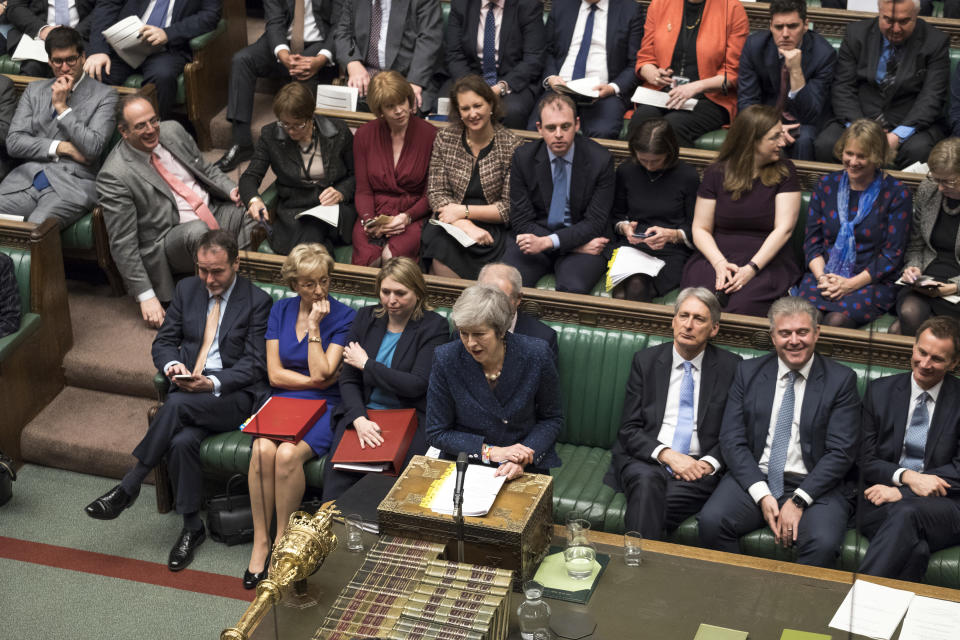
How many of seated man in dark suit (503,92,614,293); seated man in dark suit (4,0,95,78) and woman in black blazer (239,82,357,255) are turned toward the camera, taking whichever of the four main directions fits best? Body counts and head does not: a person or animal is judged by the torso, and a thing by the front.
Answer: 3

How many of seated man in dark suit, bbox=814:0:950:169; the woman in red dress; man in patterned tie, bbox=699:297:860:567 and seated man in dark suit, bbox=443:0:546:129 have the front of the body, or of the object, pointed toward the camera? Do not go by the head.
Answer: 4

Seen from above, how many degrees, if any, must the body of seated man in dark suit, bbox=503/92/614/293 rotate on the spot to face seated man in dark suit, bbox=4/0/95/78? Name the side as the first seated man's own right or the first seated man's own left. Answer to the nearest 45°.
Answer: approximately 135° to the first seated man's own right

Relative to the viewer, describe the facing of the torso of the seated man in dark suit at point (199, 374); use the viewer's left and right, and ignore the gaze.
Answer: facing the viewer and to the left of the viewer

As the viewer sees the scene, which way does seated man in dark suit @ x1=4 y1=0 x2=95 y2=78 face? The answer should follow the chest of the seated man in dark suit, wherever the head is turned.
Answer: toward the camera

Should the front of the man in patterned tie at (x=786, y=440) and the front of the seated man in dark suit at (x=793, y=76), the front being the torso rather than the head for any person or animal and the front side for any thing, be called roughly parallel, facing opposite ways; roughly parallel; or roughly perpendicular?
roughly parallel

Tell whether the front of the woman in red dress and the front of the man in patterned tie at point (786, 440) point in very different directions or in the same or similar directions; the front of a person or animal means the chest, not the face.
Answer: same or similar directions

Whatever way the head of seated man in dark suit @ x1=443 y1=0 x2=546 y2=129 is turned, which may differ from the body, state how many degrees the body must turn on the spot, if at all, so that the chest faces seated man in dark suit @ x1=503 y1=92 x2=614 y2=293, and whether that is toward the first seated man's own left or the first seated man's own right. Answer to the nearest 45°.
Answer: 0° — they already face them

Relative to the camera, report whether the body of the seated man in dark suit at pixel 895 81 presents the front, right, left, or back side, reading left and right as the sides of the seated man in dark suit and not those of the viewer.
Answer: front

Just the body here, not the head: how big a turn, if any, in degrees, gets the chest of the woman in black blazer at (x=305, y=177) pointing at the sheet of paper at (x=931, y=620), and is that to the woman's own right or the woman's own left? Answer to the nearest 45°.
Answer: approximately 45° to the woman's own left

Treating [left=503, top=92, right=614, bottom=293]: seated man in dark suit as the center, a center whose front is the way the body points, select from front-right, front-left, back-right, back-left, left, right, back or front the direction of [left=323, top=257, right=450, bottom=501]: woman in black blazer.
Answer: front-right

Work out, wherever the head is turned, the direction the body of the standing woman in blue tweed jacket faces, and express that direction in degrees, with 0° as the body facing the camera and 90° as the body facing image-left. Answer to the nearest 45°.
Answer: approximately 0°

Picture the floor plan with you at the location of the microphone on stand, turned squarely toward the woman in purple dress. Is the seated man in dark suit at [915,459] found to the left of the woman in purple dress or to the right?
right

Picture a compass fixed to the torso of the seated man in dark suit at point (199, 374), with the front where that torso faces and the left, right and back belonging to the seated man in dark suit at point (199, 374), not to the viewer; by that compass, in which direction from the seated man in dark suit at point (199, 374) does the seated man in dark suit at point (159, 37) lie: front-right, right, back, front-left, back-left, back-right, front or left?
back-right

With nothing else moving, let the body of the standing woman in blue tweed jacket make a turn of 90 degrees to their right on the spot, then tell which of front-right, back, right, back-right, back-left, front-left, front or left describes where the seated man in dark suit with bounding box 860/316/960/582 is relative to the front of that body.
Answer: back

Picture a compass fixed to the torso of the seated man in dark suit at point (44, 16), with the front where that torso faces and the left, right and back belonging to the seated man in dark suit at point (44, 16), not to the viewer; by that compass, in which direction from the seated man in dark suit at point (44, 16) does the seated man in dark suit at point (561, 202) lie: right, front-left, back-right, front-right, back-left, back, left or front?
front-left

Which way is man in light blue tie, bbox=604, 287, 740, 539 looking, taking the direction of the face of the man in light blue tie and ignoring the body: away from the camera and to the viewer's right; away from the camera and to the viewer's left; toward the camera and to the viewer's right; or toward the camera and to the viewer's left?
toward the camera and to the viewer's left

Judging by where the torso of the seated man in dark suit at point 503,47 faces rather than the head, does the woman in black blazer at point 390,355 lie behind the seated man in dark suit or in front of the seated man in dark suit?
in front

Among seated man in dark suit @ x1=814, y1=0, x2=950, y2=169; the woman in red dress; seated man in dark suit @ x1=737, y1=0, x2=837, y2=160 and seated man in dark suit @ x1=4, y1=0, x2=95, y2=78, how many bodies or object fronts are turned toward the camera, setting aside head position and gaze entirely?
4

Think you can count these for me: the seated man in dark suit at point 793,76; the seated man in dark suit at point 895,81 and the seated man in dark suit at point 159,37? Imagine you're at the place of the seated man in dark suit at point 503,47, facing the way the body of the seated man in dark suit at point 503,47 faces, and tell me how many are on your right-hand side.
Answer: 1

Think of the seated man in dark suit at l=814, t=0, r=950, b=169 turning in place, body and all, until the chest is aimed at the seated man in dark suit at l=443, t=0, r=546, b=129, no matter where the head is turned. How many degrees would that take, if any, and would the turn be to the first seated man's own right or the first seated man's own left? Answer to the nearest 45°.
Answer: approximately 90° to the first seated man's own right

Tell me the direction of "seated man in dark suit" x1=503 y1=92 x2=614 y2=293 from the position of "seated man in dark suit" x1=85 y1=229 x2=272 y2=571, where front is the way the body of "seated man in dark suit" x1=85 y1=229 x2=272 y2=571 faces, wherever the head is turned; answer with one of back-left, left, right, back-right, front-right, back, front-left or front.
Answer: back-left
